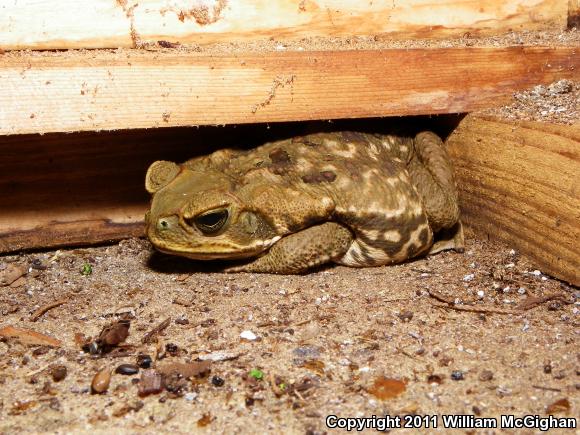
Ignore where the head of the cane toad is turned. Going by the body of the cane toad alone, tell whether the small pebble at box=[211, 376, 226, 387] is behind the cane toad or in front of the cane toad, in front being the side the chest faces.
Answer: in front

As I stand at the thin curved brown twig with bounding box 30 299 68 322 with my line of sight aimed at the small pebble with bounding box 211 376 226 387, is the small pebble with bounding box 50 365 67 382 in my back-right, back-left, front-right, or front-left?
front-right

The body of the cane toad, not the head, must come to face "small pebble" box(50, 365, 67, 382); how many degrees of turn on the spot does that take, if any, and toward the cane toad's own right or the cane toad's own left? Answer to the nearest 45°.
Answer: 0° — it already faces it

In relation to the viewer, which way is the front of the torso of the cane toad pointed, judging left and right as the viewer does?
facing the viewer and to the left of the viewer

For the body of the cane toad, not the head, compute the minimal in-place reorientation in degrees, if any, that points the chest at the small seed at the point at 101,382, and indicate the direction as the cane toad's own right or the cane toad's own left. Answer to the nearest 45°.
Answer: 0° — it already faces it

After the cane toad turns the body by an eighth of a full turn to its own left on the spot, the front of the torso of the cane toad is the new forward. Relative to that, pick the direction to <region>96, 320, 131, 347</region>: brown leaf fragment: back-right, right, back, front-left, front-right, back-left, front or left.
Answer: front-right

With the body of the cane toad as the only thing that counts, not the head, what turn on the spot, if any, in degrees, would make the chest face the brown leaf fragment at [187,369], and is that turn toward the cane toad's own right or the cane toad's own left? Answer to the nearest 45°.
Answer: approximately 45° to the cane toad's own left

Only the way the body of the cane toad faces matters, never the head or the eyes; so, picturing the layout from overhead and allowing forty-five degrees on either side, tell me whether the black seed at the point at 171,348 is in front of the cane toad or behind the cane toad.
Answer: in front
